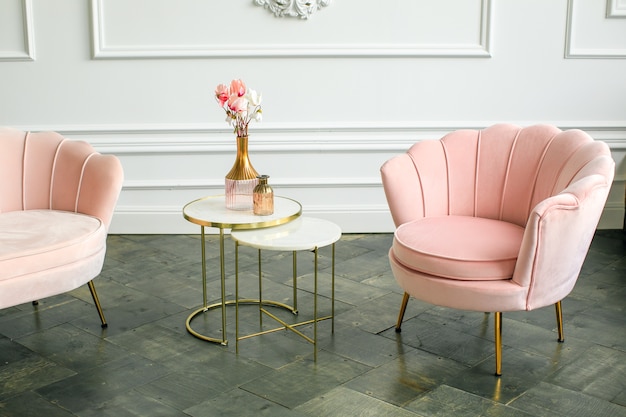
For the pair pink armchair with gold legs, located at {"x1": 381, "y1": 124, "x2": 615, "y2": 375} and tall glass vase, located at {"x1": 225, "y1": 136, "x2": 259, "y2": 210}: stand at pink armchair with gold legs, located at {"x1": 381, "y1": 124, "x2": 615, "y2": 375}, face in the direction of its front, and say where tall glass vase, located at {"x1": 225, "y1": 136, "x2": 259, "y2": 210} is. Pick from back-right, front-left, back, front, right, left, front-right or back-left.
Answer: front-right

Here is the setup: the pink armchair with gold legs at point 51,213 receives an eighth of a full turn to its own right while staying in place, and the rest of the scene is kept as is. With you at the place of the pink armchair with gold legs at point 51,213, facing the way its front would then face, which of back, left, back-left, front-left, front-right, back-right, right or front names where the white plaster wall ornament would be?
back-left

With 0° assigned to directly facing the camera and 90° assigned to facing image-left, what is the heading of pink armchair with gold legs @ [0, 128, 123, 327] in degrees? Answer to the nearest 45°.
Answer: approximately 315°

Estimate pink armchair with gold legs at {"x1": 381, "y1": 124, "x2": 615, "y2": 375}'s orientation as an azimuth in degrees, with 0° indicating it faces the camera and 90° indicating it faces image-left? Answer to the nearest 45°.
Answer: approximately 45°

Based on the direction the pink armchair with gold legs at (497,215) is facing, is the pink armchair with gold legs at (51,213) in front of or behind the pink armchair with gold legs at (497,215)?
in front

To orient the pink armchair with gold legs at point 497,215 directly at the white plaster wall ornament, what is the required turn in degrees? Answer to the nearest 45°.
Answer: approximately 90° to its right
